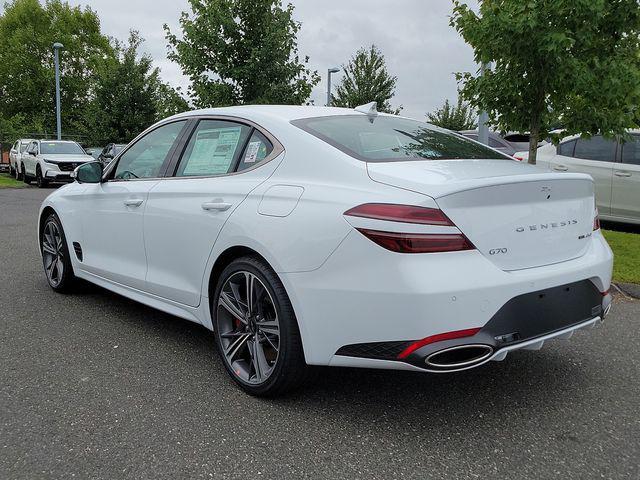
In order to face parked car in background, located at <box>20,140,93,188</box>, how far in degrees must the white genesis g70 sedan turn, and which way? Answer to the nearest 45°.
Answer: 0° — it already faces it

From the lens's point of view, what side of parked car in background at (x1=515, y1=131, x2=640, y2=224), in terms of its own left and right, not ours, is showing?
right

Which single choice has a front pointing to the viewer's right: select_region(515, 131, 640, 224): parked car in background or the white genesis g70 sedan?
the parked car in background

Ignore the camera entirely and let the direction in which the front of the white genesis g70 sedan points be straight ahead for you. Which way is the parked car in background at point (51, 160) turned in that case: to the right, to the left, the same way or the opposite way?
the opposite way

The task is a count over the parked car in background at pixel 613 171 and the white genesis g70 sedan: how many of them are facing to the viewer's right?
1

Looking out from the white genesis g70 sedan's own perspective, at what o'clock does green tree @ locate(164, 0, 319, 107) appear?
The green tree is roughly at 1 o'clock from the white genesis g70 sedan.

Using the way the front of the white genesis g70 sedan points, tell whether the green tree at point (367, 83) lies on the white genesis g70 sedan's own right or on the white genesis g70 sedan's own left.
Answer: on the white genesis g70 sedan's own right

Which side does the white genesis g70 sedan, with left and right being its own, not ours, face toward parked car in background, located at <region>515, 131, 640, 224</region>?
right

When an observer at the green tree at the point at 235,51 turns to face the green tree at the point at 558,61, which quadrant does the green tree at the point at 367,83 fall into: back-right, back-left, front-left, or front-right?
back-left

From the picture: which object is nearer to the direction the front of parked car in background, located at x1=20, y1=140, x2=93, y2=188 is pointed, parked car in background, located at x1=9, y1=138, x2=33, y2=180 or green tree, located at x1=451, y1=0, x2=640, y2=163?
the green tree

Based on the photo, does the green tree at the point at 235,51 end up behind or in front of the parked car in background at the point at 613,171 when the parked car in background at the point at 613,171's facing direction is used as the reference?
behind

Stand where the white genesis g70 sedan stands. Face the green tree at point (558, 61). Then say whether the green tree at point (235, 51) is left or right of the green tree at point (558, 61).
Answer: left

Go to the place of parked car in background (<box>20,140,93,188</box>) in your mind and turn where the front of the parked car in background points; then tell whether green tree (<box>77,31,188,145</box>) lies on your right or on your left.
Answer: on your left

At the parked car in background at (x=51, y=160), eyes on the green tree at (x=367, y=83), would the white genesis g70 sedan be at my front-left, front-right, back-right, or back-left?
back-right

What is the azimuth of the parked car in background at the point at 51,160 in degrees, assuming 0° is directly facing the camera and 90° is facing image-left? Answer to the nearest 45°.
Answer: approximately 315°

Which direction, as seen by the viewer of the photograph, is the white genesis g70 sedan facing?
facing away from the viewer and to the left of the viewer

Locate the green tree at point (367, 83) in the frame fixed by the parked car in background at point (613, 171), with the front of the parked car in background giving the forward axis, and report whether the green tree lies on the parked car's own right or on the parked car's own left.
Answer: on the parked car's own left
